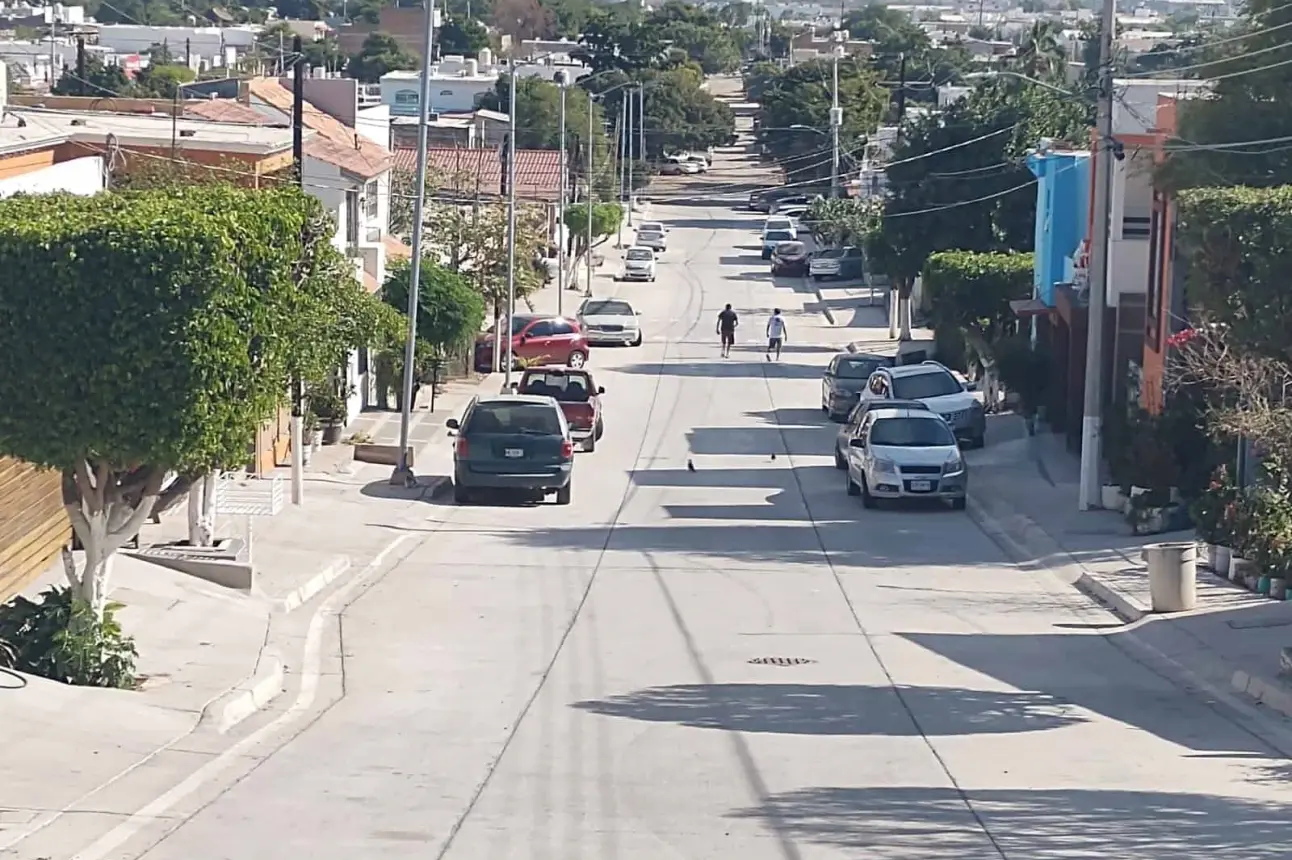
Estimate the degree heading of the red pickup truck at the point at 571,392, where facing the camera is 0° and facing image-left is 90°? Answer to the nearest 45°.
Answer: approximately 180°

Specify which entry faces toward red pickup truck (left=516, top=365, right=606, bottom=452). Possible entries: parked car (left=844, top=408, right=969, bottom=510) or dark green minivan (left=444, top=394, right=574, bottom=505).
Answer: the dark green minivan

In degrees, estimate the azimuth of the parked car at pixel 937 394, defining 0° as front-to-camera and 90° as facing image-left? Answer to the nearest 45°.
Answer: approximately 315°

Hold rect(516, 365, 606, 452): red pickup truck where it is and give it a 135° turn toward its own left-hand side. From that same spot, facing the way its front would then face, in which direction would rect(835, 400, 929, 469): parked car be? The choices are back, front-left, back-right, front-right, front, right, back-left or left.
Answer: left

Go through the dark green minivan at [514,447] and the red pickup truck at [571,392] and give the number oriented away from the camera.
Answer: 2

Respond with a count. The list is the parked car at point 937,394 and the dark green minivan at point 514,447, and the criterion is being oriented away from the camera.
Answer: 1

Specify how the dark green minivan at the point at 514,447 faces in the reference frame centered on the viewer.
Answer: facing away from the viewer

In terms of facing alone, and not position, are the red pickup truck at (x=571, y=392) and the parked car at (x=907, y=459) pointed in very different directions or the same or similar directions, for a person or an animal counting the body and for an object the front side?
very different directions

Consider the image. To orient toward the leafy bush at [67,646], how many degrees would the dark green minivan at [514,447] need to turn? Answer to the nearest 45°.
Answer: approximately 180°

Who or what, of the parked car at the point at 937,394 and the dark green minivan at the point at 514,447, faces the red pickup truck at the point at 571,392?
the dark green minivan

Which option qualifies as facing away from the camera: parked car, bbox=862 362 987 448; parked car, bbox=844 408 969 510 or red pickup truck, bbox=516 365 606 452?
the red pickup truck
